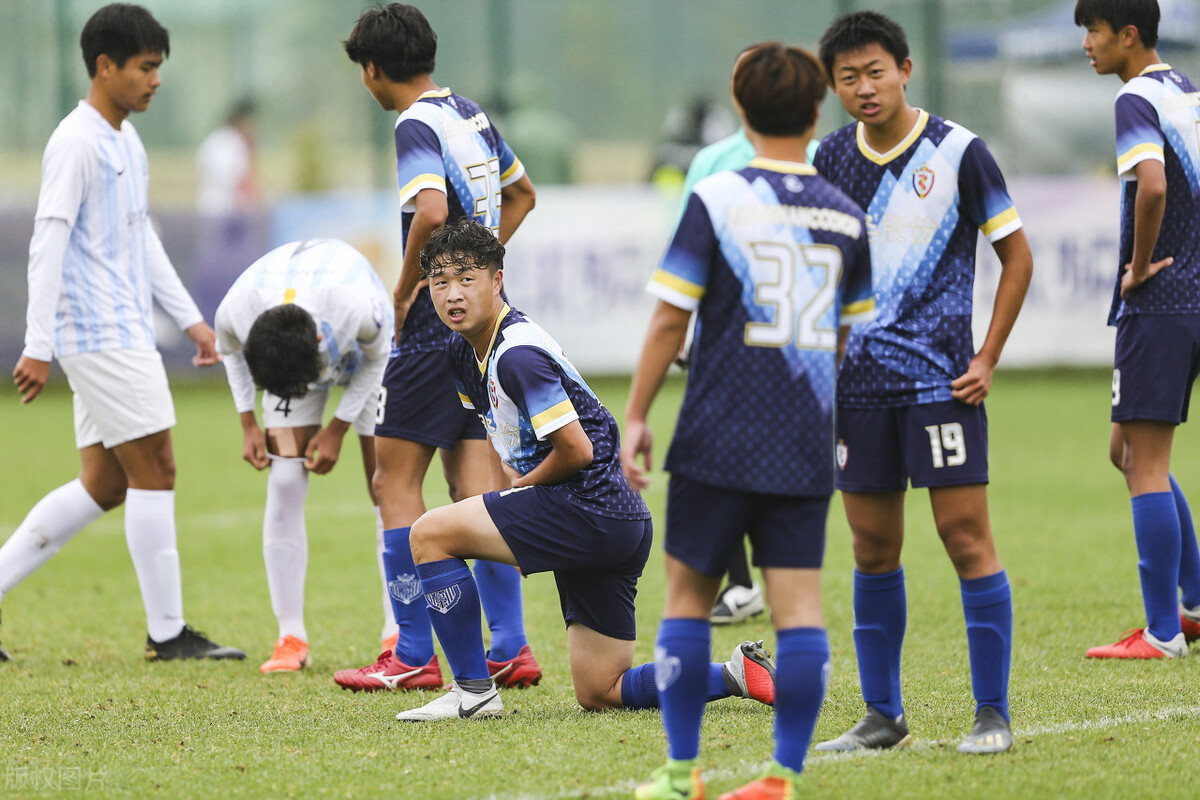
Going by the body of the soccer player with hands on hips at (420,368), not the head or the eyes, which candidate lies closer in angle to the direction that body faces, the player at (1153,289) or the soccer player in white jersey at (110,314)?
the soccer player in white jersey

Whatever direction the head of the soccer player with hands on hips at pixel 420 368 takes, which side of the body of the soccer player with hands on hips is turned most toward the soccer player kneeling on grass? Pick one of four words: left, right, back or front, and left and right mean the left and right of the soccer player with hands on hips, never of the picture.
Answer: back

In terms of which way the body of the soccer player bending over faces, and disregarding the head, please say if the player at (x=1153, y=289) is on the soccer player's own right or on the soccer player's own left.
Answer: on the soccer player's own left

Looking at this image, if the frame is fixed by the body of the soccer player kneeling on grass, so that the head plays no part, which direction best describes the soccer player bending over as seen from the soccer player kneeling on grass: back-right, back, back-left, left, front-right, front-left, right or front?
front-right

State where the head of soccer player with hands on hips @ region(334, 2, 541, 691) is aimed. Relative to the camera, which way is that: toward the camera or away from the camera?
away from the camera

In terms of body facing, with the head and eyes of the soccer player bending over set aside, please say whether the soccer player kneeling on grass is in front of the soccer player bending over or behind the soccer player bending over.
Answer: in front

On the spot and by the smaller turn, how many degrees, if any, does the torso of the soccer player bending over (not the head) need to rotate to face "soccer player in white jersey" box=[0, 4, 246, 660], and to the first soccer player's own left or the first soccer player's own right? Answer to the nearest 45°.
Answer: approximately 90° to the first soccer player's own right

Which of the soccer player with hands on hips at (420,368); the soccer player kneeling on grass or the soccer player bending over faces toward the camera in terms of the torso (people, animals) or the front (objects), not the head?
the soccer player bending over

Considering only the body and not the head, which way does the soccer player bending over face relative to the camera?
toward the camera

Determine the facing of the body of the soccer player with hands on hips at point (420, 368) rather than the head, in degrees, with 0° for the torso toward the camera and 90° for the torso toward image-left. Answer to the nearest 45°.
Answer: approximately 135°

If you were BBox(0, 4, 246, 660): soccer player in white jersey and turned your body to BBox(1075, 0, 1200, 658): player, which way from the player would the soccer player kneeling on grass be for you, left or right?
right

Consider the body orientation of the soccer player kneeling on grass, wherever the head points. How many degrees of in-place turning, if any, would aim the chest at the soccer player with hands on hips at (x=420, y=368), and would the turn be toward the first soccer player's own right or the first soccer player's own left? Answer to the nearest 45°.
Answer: approximately 45° to the first soccer player's own right

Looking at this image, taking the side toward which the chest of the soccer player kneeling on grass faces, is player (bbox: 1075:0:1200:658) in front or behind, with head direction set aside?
behind
